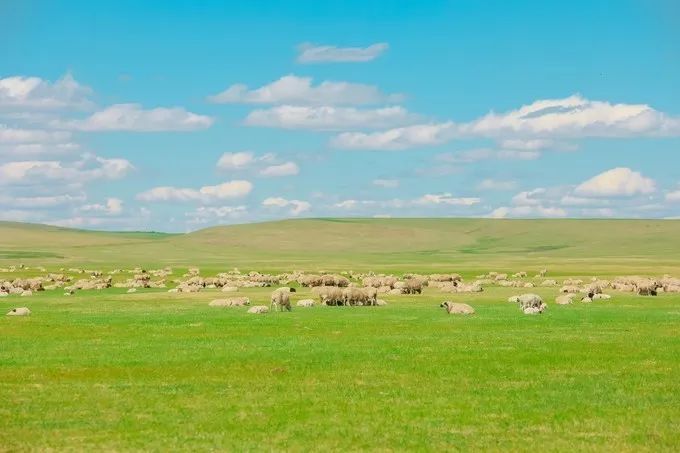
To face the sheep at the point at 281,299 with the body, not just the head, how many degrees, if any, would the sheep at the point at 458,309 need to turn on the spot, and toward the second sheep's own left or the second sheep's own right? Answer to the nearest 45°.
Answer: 0° — it already faces it

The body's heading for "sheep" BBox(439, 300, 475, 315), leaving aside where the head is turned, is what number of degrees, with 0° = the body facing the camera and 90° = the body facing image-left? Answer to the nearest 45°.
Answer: approximately 90°
